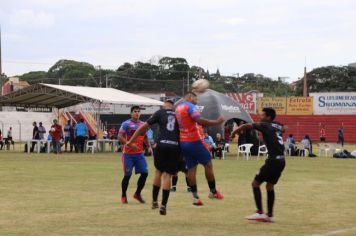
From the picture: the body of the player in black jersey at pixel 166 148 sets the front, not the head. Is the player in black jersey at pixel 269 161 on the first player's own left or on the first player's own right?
on the first player's own right

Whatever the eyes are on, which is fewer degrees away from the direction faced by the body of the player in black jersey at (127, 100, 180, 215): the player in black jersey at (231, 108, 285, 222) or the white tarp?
the white tarp

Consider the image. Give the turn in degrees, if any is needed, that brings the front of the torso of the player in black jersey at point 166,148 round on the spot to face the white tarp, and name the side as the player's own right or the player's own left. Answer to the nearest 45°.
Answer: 0° — they already face it

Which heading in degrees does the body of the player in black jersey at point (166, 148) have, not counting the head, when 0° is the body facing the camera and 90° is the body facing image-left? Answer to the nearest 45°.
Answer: approximately 180°

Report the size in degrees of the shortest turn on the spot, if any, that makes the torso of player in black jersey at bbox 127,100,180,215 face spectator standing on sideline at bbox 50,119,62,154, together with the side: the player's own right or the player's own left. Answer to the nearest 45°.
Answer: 0° — they already face them

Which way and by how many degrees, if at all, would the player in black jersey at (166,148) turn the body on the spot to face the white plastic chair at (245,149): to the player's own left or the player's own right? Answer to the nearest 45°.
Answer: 0° — they already face it
